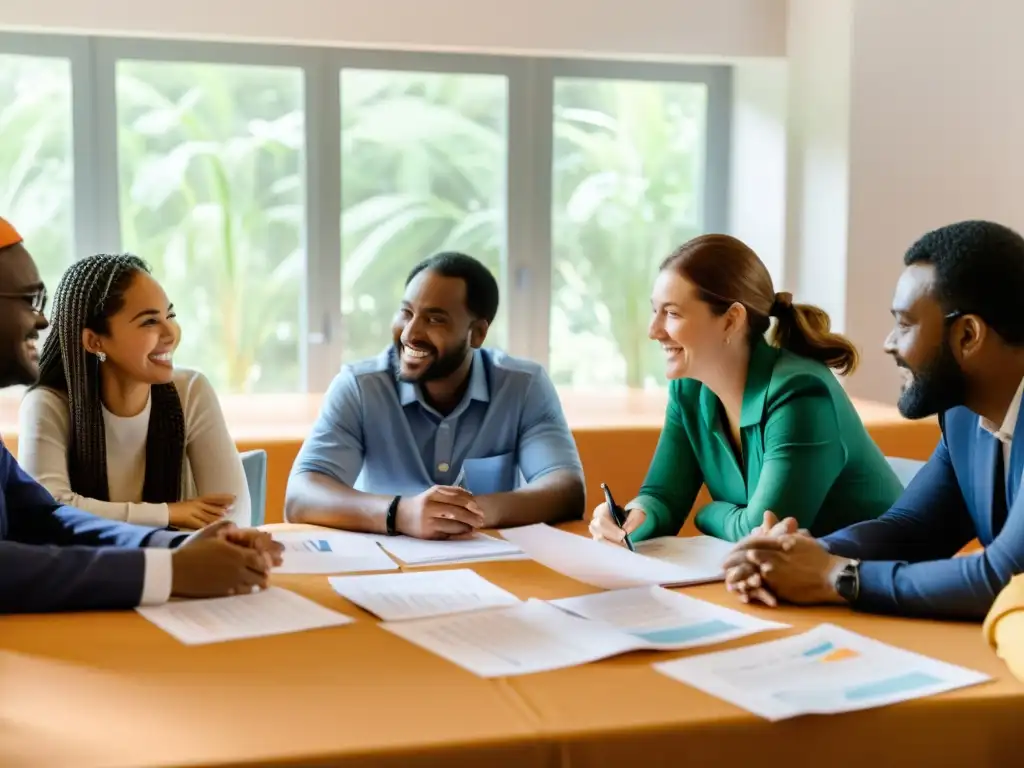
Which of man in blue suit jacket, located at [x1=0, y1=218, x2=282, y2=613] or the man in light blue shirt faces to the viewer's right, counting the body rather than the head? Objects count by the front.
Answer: the man in blue suit jacket

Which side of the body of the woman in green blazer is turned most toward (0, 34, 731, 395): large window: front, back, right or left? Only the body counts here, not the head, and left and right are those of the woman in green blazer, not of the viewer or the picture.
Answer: right

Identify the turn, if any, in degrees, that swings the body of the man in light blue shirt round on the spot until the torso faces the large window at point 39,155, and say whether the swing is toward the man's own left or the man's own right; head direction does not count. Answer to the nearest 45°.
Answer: approximately 135° to the man's own right

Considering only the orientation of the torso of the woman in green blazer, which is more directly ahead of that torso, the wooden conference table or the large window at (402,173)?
the wooden conference table

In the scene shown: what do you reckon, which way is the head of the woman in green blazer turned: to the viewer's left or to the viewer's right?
to the viewer's left

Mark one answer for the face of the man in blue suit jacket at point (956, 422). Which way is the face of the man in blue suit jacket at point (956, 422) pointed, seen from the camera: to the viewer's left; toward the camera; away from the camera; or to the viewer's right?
to the viewer's left

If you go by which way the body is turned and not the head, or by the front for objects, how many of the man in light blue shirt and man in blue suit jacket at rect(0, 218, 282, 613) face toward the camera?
1

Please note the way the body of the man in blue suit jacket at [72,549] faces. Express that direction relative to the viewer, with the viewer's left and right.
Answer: facing to the right of the viewer

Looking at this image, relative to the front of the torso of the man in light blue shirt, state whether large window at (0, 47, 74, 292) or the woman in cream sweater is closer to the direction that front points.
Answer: the woman in cream sweater

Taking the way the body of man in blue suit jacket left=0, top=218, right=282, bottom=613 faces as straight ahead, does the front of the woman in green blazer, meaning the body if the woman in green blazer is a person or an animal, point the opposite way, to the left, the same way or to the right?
the opposite way

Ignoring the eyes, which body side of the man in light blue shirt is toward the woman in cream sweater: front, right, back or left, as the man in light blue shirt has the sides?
right
